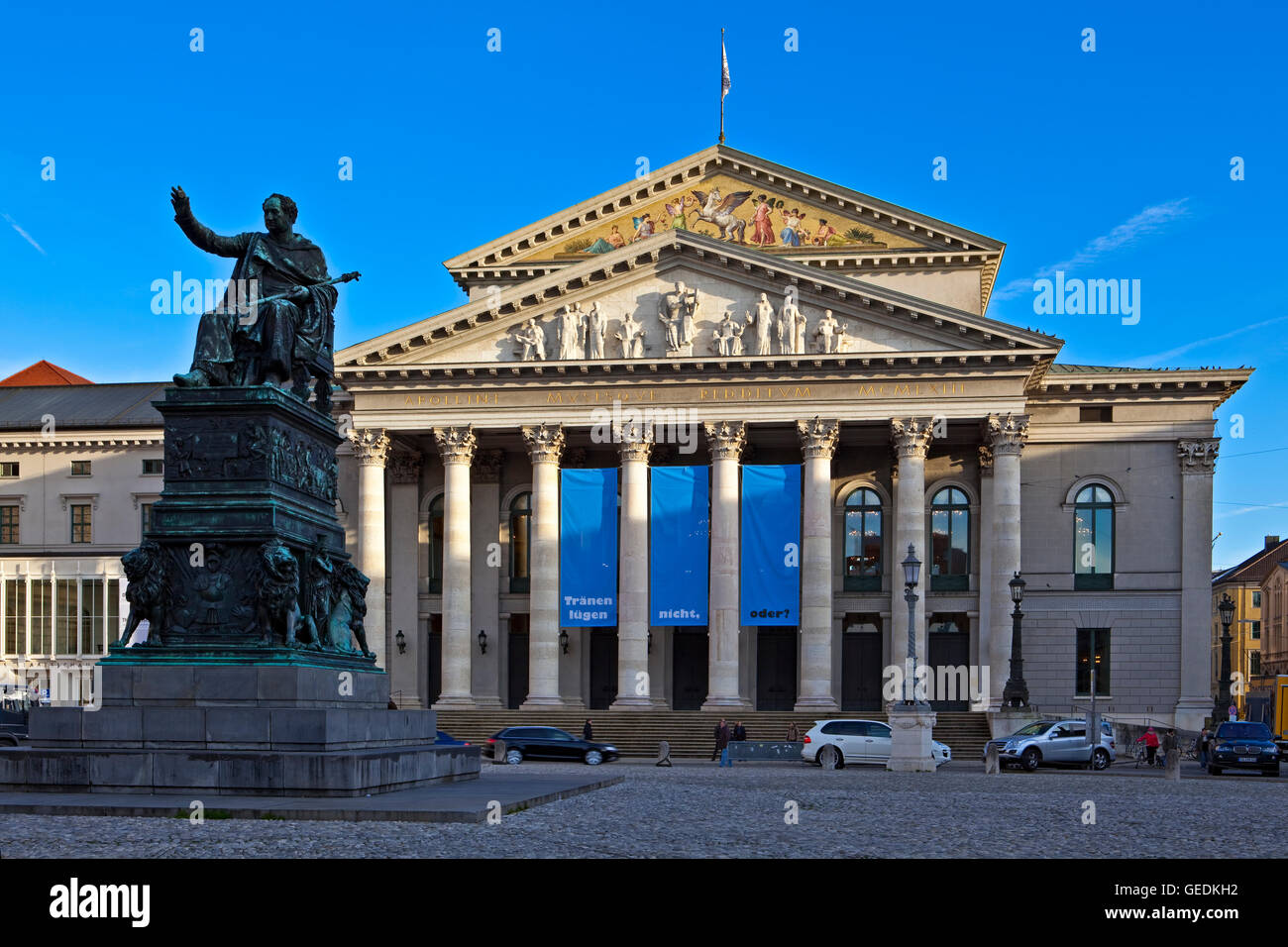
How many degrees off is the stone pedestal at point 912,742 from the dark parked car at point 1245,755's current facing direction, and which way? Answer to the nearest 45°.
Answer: approximately 45° to its right

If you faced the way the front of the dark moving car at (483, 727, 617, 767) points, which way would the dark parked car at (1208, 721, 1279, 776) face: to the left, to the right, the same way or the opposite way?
to the right

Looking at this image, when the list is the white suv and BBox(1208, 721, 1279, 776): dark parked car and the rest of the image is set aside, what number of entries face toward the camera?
1

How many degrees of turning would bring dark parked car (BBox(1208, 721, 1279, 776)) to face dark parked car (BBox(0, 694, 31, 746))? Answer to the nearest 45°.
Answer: approximately 45° to its right

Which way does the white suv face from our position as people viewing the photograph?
facing to the right of the viewer

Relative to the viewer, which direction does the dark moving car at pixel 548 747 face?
to the viewer's right

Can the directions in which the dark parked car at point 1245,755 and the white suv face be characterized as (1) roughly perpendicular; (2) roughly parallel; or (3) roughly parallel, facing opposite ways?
roughly perpendicular

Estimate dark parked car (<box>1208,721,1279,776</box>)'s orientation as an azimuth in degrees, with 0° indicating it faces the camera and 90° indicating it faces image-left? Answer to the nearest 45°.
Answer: approximately 0°
